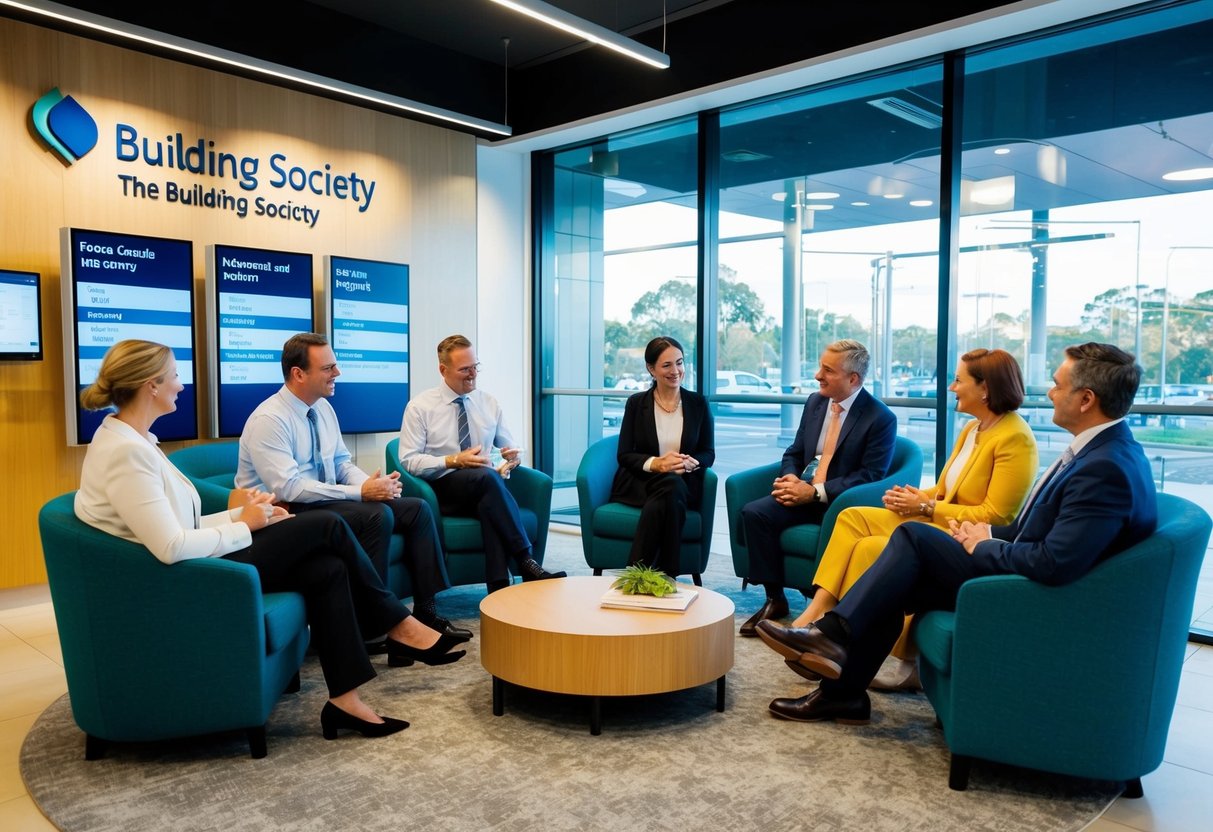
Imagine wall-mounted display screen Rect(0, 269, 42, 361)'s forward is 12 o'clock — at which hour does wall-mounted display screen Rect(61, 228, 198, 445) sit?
wall-mounted display screen Rect(61, 228, 198, 445) is roughly at 10 o'clock from wall-mounted display screen Rect(0, 269, 42, 361).

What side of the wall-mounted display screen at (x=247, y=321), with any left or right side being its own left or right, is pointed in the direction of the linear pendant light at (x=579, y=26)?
front

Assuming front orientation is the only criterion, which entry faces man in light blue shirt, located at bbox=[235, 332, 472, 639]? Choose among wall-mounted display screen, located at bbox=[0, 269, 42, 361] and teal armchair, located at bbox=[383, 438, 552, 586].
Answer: the wall-mounted display screen

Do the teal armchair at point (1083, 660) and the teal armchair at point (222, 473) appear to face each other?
yes

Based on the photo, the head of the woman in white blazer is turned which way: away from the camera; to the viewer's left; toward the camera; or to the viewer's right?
to the viewer's right

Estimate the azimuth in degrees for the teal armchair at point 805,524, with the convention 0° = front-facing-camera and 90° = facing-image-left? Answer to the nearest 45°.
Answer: approximately 45°

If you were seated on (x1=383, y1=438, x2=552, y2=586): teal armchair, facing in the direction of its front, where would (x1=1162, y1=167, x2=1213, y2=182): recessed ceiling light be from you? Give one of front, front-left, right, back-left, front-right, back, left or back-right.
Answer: front-left

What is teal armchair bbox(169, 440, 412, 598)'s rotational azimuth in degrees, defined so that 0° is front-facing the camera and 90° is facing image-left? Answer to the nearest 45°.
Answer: approximately 315°

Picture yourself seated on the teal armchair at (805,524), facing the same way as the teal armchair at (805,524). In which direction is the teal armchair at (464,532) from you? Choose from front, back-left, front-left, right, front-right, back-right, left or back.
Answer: front-right

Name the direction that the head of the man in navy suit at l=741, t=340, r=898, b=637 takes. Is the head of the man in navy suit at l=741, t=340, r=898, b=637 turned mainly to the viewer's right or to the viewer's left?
to the viewer's left

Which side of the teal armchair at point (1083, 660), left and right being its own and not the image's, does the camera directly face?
left

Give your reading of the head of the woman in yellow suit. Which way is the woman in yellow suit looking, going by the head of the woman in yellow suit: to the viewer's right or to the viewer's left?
to the viewer's left

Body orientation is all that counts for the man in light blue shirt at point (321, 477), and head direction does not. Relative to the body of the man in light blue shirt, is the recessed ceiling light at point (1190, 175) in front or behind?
in front

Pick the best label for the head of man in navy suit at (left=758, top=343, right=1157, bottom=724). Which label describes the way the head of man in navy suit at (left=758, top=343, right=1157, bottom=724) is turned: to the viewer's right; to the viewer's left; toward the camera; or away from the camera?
to the viewer's left

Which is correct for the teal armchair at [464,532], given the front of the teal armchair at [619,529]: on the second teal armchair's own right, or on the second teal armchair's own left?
on the second teal armchair's own right

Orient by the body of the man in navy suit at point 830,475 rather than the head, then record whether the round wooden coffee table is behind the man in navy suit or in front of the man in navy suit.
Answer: in front

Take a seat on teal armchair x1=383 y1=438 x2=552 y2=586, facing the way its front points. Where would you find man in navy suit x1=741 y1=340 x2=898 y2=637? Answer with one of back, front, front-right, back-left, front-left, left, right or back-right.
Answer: front-left
